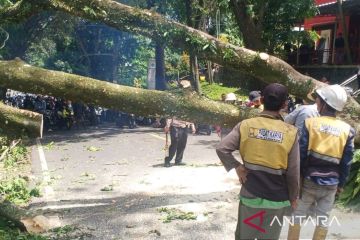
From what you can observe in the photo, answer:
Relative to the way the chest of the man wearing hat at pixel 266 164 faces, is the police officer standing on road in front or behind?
in front

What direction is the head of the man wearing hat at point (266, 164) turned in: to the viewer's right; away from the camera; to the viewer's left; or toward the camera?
away from the camera

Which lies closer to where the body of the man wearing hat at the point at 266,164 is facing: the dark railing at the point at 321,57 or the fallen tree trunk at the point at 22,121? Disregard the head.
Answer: the dark railing

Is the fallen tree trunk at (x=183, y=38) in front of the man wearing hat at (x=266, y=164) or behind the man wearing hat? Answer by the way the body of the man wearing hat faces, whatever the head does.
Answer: in front

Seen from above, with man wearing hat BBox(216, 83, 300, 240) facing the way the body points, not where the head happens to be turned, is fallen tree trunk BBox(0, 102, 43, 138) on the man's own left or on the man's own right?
on the man's own left

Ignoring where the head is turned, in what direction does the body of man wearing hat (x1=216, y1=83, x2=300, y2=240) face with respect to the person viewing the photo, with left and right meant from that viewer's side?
facing away from the viewer

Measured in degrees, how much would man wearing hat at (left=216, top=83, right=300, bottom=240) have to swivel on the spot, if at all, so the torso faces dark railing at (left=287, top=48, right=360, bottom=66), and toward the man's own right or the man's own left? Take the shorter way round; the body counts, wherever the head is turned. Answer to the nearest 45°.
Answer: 0° — they already face it

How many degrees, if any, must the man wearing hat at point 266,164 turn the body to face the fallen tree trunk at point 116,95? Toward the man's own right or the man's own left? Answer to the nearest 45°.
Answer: approximately 45° to the man's own left

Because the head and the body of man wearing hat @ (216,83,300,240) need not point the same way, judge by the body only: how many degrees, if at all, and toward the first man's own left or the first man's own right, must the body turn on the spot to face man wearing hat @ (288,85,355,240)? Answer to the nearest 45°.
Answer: approximately 45° to the first man's own right
